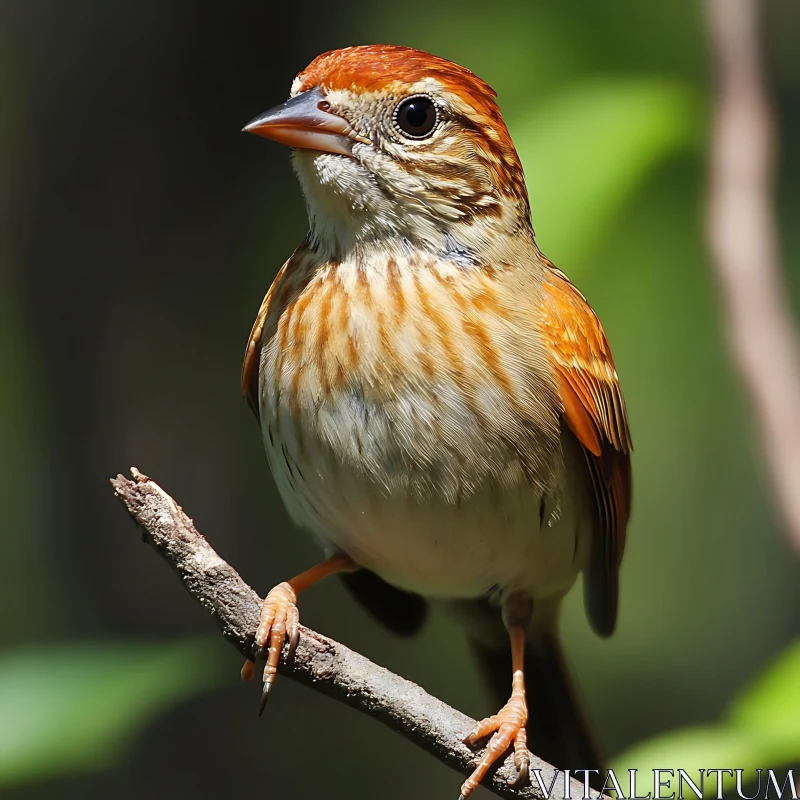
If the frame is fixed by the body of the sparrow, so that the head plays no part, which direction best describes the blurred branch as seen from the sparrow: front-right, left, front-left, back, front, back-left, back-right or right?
back

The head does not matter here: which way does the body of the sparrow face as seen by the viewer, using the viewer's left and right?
facing the viewer and to the left of the viewer

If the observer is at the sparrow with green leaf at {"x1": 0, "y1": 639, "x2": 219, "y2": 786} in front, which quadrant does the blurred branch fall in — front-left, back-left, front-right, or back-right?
back-right

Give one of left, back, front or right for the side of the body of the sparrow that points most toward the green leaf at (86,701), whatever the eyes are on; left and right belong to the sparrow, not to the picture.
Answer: right

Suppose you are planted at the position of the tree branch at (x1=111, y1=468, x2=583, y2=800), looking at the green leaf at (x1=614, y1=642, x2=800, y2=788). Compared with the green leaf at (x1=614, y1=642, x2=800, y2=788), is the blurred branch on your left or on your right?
left

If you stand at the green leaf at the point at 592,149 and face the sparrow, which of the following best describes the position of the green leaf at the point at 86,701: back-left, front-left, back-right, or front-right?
front-right

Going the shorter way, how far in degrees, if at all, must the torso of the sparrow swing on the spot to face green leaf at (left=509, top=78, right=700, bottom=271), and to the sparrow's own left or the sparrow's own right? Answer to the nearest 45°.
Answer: approximately 180°
